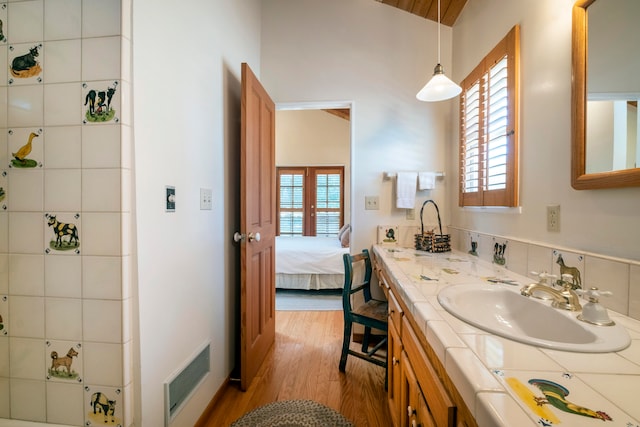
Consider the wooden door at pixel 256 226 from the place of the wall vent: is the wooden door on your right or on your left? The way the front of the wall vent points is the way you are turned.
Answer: on your left

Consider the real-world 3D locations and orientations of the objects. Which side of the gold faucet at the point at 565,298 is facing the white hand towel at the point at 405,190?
right

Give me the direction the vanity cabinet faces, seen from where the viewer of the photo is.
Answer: facing to the left of the viewer

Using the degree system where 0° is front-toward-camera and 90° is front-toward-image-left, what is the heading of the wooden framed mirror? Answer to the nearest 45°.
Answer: approximately 45°

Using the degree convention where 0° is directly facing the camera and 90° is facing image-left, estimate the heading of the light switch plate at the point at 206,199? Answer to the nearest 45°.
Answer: approximately 315°

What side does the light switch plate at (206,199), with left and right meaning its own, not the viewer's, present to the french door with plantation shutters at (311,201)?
left

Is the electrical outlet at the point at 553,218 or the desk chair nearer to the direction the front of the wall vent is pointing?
the electrical outlet

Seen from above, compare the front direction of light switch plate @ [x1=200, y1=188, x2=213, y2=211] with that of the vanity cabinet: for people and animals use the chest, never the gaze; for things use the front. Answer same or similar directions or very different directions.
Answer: very different directions

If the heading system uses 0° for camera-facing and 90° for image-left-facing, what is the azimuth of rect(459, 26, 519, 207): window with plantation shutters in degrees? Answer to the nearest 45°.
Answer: approximately 45°
